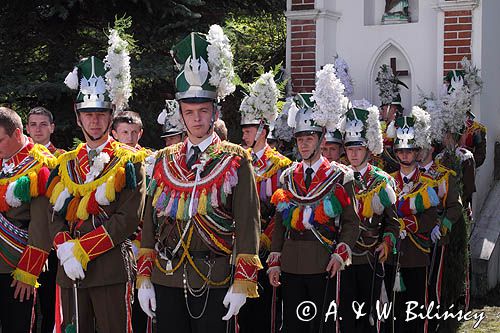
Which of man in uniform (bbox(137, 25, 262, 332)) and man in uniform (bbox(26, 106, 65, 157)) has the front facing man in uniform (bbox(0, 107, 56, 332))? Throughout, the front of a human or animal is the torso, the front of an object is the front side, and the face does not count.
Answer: man in uniform (bbox(26, 106, 65, 157))

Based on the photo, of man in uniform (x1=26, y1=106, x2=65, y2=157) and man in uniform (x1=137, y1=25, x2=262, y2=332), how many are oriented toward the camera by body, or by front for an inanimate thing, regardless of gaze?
2

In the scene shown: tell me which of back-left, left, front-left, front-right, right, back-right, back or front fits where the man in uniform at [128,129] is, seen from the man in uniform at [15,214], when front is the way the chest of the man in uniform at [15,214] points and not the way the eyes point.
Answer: back

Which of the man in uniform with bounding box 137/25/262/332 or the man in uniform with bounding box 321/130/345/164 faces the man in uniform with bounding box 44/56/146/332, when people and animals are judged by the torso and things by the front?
the man in uniform with bounding box 321/130/345/164

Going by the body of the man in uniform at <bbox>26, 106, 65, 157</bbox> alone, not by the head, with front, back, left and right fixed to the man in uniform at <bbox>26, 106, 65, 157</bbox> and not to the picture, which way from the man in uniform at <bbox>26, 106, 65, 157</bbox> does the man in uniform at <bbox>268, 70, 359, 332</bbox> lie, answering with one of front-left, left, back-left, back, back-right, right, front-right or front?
front-left

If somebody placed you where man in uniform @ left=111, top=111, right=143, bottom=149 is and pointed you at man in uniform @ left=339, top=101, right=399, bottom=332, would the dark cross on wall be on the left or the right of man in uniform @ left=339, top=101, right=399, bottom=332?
left

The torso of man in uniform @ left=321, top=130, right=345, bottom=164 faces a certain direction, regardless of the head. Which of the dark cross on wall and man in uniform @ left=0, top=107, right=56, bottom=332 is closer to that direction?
the man in uniform

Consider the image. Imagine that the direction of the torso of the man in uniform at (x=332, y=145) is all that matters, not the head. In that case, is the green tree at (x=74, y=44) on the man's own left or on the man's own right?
on the man's own right

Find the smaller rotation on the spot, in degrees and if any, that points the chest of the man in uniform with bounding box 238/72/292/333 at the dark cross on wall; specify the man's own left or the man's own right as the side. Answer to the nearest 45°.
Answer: approximately 180°

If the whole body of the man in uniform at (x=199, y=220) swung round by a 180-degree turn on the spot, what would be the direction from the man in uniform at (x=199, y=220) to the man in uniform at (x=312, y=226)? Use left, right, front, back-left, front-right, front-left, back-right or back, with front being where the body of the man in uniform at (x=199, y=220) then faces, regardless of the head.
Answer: front-right

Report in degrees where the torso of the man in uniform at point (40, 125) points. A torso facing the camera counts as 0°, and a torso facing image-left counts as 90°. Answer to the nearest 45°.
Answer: approximately 0°
